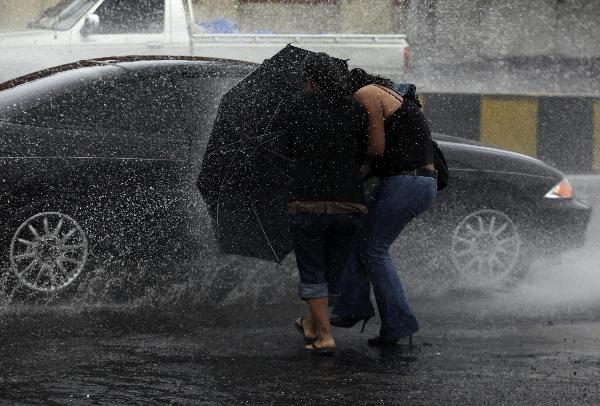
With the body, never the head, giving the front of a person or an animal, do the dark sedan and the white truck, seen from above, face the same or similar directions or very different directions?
very different directions

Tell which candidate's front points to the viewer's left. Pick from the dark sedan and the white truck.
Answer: the white truck

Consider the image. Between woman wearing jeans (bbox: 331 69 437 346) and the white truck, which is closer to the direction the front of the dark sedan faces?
the woman wearing jeans

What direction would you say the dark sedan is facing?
to the viewer's right

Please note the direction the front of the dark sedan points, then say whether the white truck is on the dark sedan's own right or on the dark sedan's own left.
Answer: on the dark sedan's own left

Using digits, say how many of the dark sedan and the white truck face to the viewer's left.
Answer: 1

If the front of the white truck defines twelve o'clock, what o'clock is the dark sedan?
The dark sedan is roughly at 9 o'clock from the white truck.

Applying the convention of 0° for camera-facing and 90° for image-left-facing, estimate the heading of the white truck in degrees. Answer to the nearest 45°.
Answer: approximately 90°
